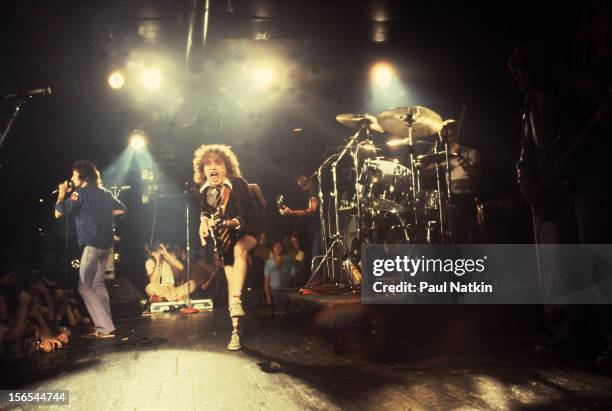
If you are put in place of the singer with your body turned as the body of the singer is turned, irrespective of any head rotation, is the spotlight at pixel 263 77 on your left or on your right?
on your right

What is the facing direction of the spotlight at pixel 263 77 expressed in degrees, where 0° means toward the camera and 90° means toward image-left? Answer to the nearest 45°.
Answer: approximately 0°

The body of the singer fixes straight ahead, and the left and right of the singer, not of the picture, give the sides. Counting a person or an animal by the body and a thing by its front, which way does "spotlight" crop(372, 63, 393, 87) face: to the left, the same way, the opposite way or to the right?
to the left

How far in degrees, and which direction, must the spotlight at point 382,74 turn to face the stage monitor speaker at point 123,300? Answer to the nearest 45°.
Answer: approximately 90° to its right

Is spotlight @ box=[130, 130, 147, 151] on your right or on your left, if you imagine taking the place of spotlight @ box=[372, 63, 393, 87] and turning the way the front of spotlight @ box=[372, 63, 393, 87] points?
on your right

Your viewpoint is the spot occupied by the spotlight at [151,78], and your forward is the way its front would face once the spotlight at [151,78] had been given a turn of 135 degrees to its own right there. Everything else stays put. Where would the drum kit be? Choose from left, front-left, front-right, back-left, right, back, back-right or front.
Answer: back

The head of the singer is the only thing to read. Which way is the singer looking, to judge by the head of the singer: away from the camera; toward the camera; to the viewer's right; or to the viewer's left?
to the viewer's left
